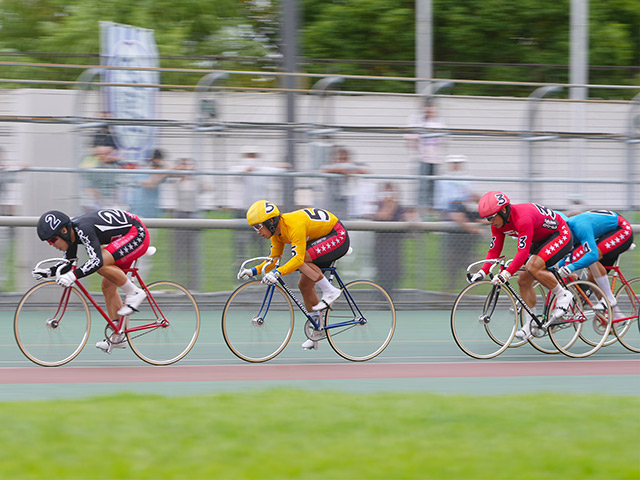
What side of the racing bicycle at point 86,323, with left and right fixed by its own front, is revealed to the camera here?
left

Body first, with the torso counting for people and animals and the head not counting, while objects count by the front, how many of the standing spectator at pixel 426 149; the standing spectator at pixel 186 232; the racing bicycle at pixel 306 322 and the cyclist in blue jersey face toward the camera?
2

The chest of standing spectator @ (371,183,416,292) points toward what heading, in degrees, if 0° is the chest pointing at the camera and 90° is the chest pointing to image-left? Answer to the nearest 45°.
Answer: approximately 0°

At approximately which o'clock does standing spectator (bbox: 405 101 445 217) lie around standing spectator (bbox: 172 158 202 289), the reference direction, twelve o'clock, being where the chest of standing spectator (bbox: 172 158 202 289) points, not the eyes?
standing spectator (bbox: 405 101 445 217) is roughly at 9 o'clock from standing spectator (bbox: 172 158 202 289).

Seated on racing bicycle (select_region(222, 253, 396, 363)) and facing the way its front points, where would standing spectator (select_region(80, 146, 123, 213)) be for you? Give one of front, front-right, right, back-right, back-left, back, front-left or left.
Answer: front-right

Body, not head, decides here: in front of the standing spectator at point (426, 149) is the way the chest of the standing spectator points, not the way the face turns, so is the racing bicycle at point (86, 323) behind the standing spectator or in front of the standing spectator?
in front

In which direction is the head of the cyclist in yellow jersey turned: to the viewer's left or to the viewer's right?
to the viewer's left

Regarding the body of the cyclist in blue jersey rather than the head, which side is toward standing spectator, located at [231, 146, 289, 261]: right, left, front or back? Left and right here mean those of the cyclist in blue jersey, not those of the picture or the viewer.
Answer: front

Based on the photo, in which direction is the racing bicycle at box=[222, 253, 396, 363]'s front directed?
to the viewer's left

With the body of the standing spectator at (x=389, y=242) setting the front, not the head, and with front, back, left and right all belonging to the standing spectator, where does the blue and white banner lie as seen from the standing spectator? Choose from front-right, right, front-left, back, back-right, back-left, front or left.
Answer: right

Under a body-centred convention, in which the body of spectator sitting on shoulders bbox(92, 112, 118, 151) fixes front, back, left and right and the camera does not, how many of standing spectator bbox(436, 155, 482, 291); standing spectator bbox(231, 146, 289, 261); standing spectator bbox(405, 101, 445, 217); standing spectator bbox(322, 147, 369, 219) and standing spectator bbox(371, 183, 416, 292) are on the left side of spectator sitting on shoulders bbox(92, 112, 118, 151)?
5
